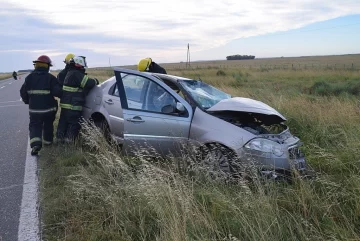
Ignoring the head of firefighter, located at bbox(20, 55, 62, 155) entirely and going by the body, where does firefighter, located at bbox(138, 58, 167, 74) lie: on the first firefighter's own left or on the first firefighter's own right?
on the first firefighter's own right

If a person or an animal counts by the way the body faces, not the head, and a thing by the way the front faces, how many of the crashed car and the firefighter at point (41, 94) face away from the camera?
1

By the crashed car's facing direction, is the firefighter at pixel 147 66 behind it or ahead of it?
behind

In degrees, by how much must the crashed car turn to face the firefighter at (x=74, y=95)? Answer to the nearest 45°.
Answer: approximately 180°

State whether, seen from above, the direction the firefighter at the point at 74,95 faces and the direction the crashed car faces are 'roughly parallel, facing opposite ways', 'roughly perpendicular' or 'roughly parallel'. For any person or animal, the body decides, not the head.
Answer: roughly perpendicular

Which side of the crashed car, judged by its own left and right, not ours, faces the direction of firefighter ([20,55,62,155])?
back

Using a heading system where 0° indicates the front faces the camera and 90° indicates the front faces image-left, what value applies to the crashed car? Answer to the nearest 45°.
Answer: approximately 315°

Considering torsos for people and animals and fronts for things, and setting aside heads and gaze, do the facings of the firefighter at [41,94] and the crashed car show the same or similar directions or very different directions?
very different directions
